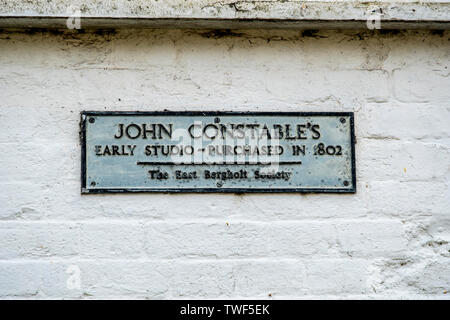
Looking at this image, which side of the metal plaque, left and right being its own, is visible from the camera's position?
front
